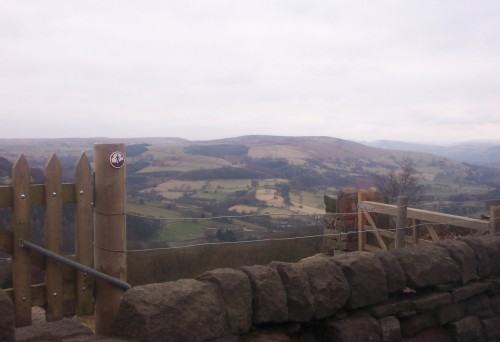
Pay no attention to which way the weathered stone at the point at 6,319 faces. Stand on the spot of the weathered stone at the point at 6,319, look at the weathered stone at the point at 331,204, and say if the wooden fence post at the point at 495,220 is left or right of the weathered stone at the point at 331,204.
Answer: right

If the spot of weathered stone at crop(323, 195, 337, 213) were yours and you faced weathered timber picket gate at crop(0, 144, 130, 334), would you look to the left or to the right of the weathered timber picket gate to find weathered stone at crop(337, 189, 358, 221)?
left

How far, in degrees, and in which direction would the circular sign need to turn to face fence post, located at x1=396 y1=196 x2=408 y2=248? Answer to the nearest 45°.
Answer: approximately 135° to its left

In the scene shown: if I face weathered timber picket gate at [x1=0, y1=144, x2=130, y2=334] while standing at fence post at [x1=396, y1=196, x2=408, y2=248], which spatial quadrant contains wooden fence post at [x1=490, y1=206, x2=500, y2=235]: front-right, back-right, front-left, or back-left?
back-left

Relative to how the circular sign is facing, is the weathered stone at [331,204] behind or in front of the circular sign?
behind

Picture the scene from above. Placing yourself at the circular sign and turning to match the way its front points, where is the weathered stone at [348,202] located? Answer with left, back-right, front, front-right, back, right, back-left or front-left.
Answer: back-left

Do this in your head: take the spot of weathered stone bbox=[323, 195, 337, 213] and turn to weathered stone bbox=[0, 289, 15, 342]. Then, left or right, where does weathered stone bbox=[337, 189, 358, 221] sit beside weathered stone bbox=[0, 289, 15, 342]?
left

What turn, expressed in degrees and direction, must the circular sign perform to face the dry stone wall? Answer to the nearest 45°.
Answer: approximately 90° to its left

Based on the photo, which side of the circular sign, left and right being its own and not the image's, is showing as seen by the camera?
front
